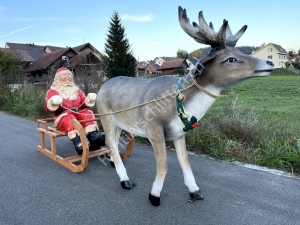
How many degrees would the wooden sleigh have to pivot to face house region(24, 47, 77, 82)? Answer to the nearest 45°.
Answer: approximately 135° to its left

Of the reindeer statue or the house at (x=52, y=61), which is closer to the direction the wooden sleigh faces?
the reindeer statue

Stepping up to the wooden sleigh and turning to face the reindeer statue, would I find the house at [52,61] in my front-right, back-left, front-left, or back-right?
back-left

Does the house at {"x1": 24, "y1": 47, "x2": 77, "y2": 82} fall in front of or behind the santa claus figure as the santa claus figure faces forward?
behind

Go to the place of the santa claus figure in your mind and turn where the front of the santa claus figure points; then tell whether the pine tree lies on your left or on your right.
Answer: on your left

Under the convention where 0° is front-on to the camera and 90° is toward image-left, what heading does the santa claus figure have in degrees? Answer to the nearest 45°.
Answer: approximately 315°

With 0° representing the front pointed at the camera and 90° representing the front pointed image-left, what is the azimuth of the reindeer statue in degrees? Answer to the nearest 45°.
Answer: approximately 315°

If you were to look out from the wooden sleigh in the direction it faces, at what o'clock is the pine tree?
The pine tree is roughly at 8 o'clock from the wooden sleigh.

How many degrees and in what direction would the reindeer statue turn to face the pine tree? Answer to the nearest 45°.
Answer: approximately 135° to its left

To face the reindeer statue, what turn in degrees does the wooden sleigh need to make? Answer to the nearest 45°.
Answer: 0° — it already faces it

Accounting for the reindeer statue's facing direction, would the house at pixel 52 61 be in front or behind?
behind

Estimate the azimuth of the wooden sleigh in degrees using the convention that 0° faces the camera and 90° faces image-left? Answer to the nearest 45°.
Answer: approximately 315°
